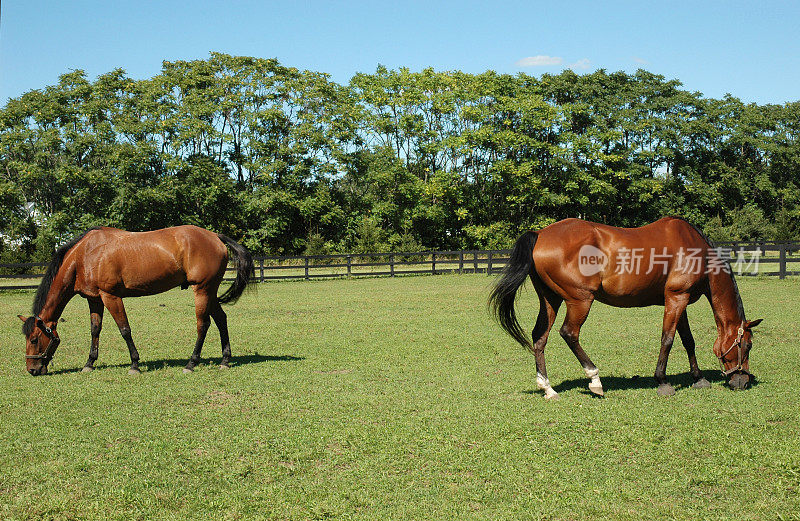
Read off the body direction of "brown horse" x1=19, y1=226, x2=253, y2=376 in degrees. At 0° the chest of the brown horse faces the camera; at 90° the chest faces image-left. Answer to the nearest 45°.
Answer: approximately 90°

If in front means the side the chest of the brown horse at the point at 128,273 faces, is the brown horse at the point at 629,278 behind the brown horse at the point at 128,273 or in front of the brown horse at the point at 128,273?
behind

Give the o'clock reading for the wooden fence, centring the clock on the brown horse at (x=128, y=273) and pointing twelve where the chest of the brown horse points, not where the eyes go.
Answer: The wooden fence is roughly at 4 o'clock from the brown horse.

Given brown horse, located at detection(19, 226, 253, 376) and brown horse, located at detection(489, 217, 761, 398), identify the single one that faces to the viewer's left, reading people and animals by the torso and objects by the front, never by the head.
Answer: brown horse, located at detection(19, 226, 253, 376)

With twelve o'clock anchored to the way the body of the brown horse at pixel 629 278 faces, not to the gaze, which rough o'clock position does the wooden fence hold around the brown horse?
The wooden fence is roughly at 8 o'clock from the brown horse.

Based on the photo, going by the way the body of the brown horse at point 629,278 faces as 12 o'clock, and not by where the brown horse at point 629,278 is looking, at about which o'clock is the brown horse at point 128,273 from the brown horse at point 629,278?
the brown horse at point 128,273 is roughly at 6 o'clock from the brown horse at point 629,278.

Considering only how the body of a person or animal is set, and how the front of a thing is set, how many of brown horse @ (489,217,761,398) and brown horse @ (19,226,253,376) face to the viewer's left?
1

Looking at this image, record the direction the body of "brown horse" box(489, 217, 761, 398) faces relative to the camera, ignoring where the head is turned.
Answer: to the viewer's right
